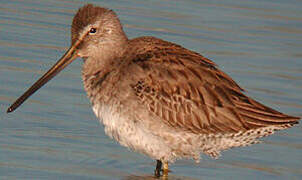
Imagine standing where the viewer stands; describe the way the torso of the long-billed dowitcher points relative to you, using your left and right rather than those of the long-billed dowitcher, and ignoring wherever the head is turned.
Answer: facing to the left of the viewer
